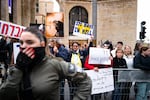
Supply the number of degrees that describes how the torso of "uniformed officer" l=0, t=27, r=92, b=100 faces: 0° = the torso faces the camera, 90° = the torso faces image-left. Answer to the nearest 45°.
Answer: approximately 45°

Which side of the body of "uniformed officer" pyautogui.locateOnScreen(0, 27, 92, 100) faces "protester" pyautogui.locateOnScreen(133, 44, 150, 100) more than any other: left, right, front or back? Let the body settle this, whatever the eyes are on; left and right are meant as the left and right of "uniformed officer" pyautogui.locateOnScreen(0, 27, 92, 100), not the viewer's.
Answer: back

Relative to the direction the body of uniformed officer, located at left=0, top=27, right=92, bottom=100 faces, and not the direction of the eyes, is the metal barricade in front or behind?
behind
